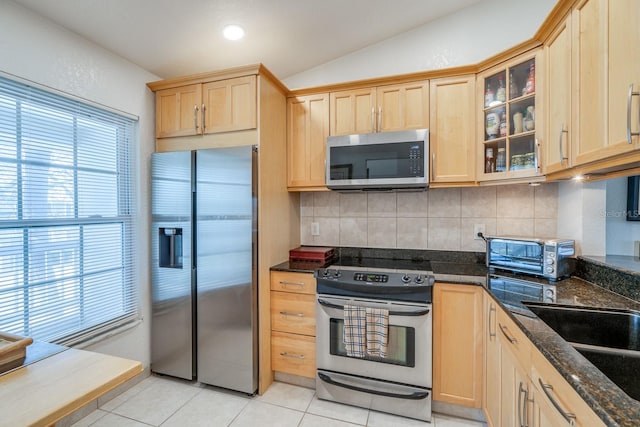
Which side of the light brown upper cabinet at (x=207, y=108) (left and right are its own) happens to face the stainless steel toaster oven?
left

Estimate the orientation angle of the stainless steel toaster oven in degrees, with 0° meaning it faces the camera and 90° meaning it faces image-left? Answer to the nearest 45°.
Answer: approximately 45°

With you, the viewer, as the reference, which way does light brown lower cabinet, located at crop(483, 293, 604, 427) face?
facing to the left of the viewer

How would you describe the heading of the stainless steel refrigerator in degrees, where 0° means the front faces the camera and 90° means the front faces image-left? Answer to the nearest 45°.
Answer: approximately 45°

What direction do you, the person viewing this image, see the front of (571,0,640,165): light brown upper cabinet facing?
facing the viewer and to the left of the viewer

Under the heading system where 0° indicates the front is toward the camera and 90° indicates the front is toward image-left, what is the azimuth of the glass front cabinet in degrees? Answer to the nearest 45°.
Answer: approximately 45°

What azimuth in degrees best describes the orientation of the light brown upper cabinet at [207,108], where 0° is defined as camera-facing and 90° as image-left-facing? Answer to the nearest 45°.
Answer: approximately 45°

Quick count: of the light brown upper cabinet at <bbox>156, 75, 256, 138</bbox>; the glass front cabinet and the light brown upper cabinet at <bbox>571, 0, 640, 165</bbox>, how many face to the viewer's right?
0

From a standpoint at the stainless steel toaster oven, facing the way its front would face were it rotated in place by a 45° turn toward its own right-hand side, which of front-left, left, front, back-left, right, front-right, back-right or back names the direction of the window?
front-left
